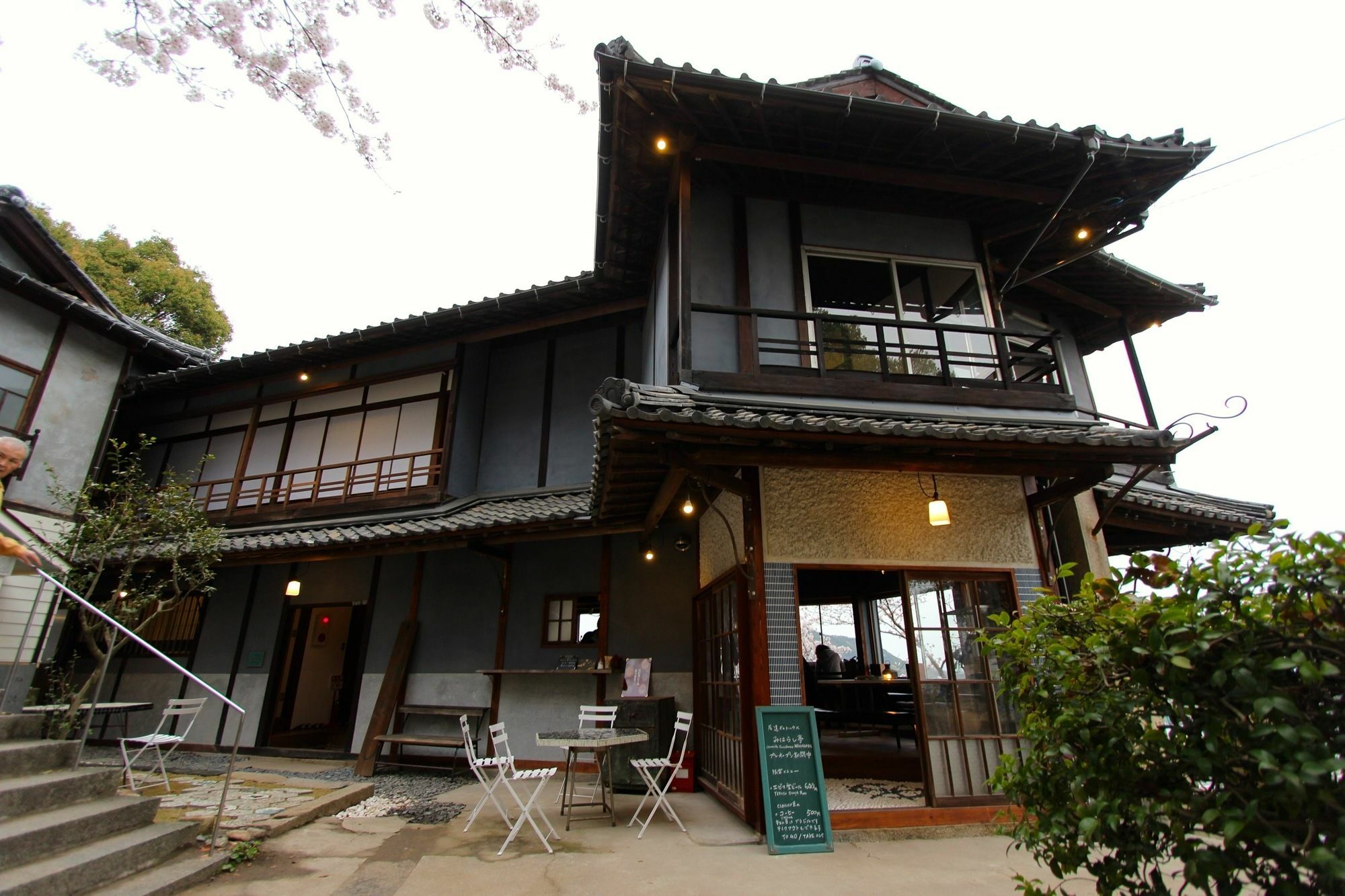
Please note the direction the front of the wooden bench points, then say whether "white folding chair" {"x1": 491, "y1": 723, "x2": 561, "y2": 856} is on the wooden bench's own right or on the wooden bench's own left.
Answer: on the wooden bench's own left

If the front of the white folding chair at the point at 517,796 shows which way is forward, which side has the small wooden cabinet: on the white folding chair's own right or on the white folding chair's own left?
on the white folding chair's own left

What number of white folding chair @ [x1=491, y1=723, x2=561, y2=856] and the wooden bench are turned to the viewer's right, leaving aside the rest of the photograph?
1

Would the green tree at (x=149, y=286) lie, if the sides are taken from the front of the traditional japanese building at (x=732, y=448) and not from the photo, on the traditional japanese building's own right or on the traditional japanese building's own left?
on the traditional japanese building's own right

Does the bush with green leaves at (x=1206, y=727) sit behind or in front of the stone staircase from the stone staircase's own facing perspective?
in front

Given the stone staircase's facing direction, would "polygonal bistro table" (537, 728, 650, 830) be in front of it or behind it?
in front

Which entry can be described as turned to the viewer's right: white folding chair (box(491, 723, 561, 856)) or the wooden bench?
the white folding chair

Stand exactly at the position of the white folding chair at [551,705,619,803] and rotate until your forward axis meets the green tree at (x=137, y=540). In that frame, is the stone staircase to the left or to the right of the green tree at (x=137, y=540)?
left

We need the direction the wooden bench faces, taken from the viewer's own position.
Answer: facing the viewer and to the left of the viewer

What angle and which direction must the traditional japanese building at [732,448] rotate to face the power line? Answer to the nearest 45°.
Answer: approximately 90° to its left

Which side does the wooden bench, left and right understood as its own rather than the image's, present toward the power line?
left

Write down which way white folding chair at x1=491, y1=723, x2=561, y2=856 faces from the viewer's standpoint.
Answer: facing to the right of the viewer

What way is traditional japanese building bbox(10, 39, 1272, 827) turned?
toward the camera

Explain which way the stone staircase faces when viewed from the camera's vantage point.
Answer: facing the viewer and to the right of the viewer
